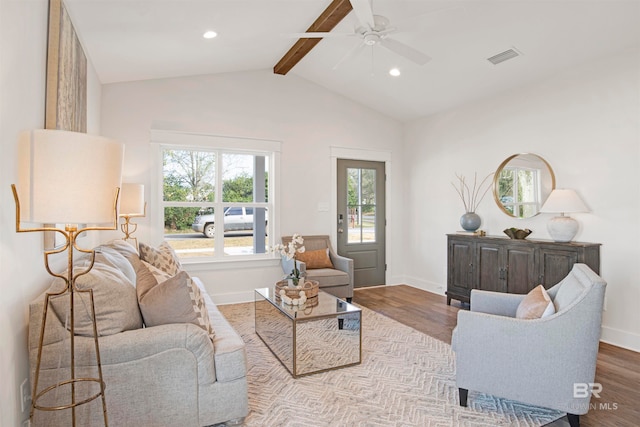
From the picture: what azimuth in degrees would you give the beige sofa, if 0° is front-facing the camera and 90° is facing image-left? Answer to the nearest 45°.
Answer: approximately 270°

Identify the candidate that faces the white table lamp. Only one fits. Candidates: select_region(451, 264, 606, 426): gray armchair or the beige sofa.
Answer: the beige sofa

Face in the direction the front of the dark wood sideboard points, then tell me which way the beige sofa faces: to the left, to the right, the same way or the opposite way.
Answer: the opposite way

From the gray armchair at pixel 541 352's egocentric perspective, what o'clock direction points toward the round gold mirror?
The round gold mirror is roughly at 3 o'clock from the gray armchair.

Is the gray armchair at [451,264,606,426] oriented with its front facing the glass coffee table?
yes

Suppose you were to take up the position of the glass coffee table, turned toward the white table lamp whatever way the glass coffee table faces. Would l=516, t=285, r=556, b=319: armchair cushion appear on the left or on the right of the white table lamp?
right

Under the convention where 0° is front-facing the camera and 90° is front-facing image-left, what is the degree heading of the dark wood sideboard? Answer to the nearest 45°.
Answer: approximately 45°

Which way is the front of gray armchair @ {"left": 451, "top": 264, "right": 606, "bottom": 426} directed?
to the viewer's left

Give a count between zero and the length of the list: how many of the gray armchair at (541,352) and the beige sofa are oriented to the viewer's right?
1
